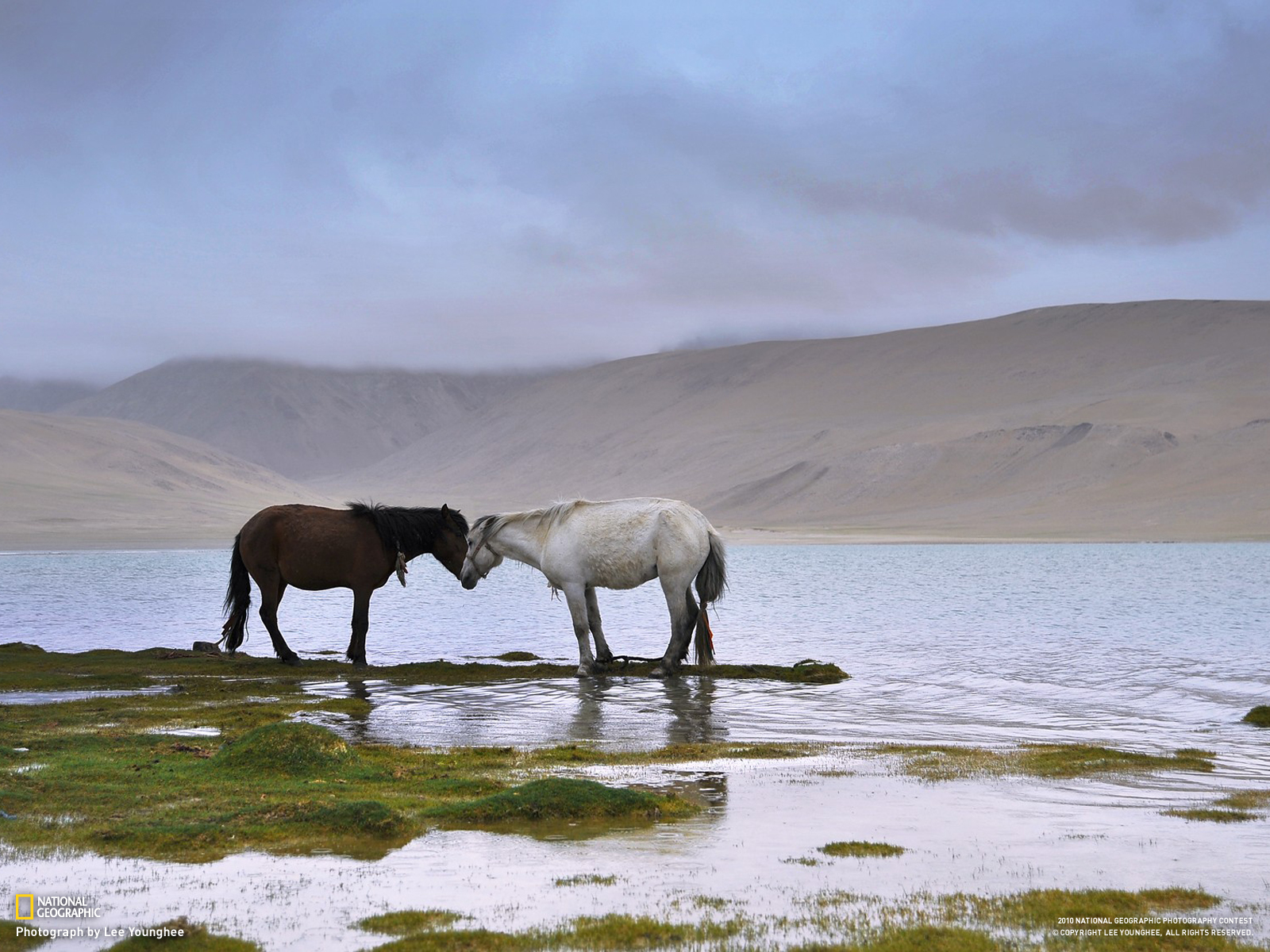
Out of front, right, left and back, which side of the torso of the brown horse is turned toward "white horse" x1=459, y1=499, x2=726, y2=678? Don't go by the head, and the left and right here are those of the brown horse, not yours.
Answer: front

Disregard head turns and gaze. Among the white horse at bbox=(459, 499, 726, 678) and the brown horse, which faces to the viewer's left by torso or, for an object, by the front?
the white horse

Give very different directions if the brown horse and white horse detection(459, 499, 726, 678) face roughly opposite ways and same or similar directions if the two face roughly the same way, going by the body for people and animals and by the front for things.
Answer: very different directions

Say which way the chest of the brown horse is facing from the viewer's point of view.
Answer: to the viewer's right

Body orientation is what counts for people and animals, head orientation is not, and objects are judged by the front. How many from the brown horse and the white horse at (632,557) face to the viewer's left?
1

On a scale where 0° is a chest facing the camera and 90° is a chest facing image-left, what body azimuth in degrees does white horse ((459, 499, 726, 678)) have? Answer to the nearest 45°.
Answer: approximately 90°

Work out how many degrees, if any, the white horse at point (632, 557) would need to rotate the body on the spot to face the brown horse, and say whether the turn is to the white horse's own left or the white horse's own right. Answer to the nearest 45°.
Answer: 0° — it already faces it
